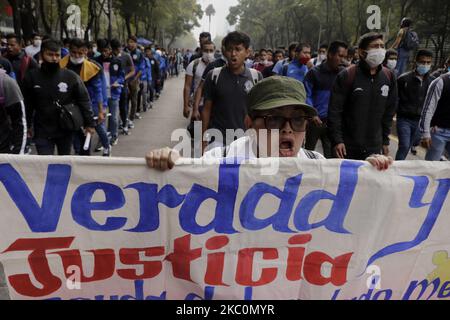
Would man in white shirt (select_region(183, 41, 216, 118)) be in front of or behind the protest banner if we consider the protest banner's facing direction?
behind

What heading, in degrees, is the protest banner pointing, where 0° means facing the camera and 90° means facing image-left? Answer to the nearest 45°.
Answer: approximately 0°
